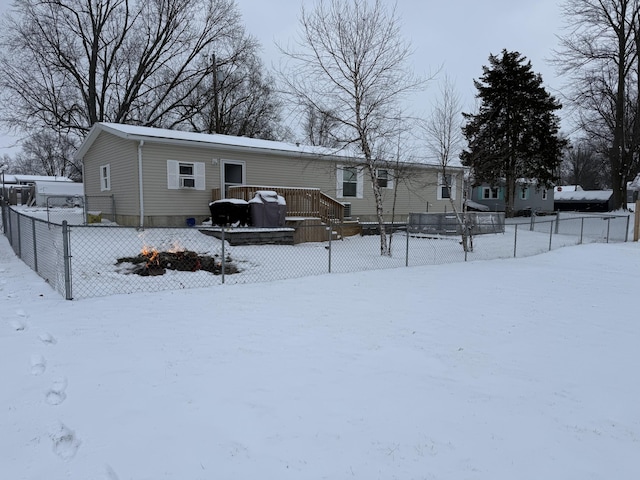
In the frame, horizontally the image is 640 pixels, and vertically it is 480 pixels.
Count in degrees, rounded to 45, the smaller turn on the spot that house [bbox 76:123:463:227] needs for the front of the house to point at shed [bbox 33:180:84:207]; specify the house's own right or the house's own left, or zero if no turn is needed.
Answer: approximately 180°

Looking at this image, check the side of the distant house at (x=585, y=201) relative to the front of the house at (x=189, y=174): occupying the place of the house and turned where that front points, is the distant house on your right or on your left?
on your left

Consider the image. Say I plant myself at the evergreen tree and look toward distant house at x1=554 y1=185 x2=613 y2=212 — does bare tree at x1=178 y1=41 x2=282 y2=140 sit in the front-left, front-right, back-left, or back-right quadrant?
back-left

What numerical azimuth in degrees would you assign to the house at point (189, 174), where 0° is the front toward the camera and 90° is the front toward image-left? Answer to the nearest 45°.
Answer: approximately 315°

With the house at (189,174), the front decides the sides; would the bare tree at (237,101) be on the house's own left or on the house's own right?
on the house's own left

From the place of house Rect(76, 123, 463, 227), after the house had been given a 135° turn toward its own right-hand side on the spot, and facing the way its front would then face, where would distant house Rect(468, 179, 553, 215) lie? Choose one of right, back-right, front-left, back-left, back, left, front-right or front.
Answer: back-right
